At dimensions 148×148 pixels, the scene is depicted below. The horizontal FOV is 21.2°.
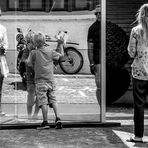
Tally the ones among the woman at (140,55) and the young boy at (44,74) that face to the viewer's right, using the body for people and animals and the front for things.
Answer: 0

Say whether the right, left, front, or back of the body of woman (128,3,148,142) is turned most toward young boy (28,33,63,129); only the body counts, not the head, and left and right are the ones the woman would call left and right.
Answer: front

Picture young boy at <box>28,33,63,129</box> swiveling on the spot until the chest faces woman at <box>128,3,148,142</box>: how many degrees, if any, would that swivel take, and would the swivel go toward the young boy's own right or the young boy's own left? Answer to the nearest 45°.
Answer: approximately 135° to the young boy's own right

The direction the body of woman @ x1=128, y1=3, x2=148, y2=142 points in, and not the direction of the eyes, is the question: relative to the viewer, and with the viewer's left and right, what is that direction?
facing away from the viewer and to the left of the viewer

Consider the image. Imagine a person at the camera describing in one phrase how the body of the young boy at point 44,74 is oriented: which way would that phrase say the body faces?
away from the camera
